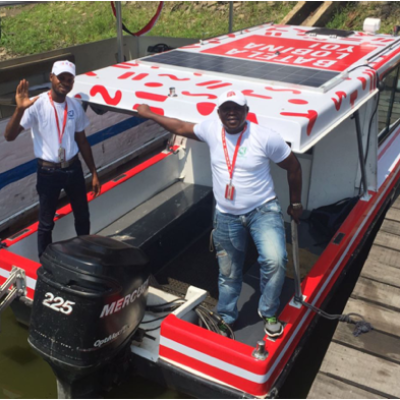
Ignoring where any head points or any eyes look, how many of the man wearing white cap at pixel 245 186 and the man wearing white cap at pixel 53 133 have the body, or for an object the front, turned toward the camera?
2

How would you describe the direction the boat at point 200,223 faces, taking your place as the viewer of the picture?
facing away from the viewer and to the right of the viewer

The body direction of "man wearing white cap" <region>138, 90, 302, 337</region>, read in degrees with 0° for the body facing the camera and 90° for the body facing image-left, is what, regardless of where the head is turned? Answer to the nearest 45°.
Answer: approximately 0°

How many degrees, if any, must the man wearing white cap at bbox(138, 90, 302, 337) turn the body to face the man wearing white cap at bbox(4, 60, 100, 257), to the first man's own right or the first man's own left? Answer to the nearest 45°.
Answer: approximately 135° to the first man's own right

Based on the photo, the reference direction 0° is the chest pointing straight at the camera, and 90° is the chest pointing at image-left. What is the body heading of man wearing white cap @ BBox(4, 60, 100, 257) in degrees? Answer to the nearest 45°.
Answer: approximately 0°
